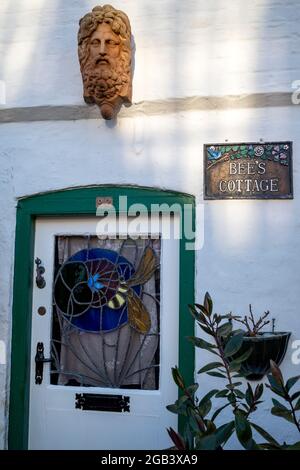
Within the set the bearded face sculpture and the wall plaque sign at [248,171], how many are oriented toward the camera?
2

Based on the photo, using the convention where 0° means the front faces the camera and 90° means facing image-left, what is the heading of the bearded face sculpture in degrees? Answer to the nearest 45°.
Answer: approximately 0°

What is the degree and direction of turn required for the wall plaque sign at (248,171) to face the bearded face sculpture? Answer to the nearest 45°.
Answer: approximately 90° to its right

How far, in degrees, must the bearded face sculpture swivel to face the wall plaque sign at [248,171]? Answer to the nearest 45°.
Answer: approximately 90° to its left
